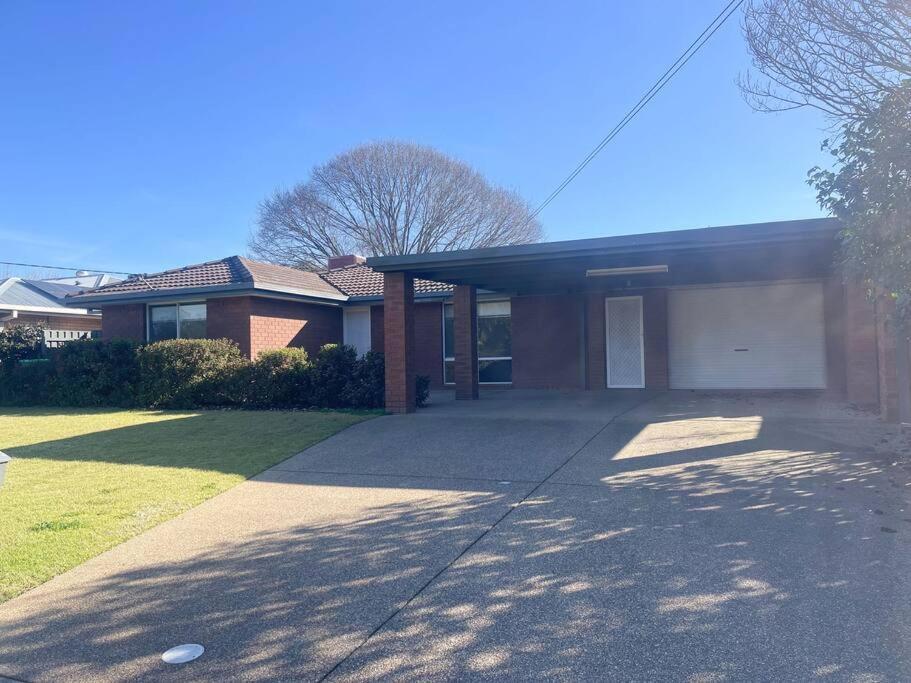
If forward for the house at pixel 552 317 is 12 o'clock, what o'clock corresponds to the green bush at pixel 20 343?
The green bush is roughly at 3 o'clock from the house.

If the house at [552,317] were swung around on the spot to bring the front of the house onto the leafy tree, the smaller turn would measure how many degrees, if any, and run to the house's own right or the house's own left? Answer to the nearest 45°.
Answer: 0° — it already faces it

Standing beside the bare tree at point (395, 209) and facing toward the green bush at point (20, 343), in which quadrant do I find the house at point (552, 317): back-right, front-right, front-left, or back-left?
front-left

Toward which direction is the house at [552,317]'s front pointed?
toward the camera

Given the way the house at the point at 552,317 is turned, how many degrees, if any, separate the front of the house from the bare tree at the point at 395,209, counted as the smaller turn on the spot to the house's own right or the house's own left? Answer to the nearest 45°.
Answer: approximately 180°

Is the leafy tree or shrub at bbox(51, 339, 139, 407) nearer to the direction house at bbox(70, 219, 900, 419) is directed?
the leafy tree

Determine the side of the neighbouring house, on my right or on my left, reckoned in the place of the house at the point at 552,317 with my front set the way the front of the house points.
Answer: on my right
